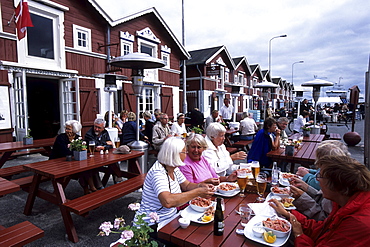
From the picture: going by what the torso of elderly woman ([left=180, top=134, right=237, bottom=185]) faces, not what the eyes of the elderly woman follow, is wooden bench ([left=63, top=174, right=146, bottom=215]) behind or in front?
behind

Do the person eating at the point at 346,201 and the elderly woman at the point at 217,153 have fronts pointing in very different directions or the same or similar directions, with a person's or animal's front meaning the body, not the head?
very different directions

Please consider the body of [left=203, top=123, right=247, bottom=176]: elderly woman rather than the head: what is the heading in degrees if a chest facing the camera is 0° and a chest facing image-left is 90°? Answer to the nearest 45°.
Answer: approximately 315°

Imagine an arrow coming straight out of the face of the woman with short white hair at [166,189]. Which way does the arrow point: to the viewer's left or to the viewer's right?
to the viewer's right

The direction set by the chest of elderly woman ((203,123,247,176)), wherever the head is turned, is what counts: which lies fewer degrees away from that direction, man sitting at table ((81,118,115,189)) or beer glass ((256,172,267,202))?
the beer glass

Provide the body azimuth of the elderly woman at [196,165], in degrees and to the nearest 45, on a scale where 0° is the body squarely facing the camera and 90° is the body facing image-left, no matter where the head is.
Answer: approximately 315°

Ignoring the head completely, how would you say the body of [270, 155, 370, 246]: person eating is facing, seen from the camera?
to the viewer's left

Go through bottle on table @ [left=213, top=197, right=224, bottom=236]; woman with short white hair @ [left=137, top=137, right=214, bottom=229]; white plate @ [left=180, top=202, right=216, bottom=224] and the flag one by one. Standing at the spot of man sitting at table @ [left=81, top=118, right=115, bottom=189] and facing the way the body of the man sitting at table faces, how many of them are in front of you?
3

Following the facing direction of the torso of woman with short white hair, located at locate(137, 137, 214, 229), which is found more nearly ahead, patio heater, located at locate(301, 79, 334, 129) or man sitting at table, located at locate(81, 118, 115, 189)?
the patio heater
